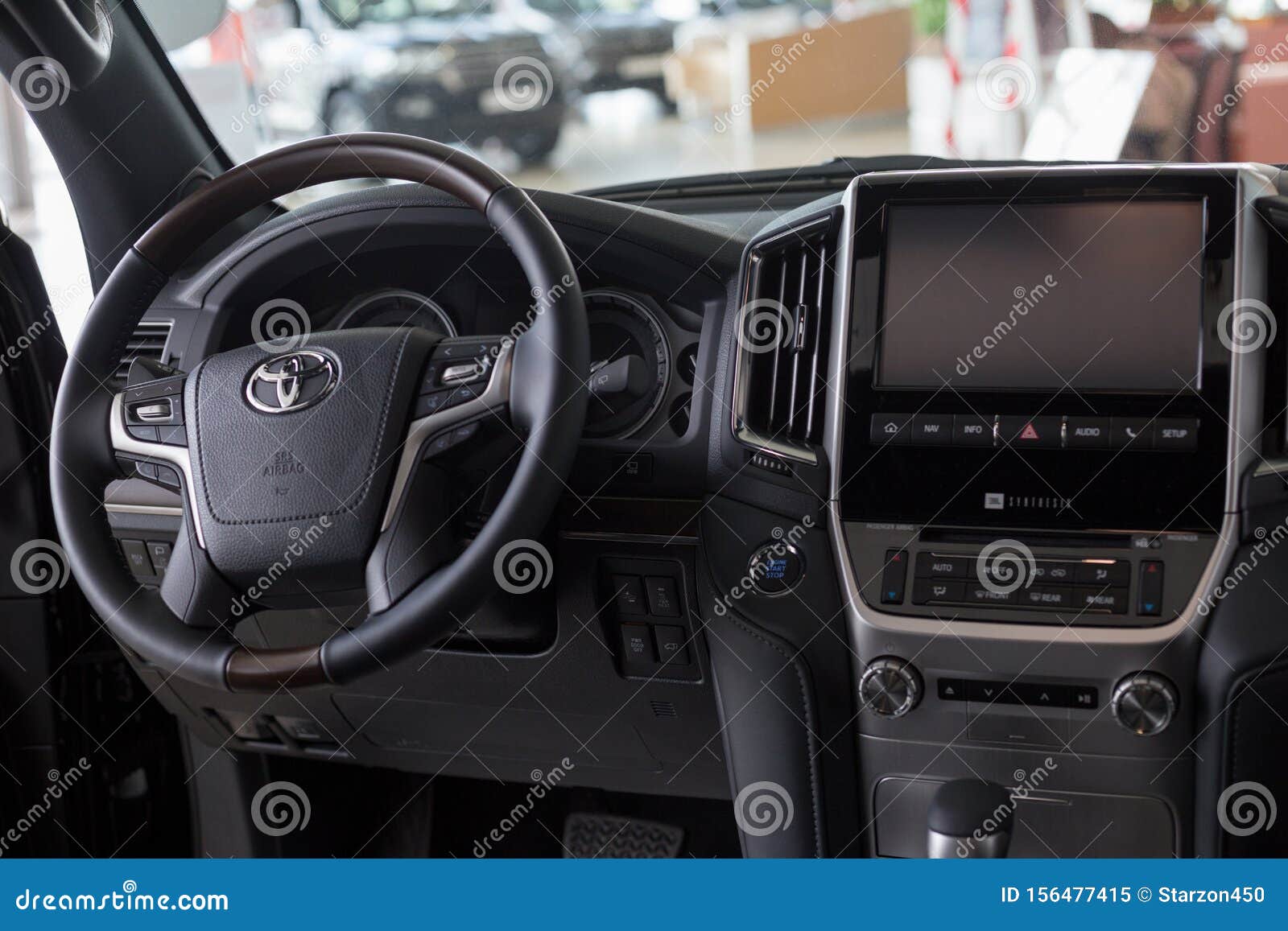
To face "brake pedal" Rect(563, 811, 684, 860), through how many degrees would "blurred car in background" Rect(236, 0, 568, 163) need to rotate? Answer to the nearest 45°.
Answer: approximately 45° to its right

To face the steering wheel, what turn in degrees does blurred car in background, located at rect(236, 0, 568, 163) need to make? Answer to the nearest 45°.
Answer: approximately 45° to its right

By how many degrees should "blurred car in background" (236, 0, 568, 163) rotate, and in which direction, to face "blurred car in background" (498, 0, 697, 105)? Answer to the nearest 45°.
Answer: approximately 45° to its left

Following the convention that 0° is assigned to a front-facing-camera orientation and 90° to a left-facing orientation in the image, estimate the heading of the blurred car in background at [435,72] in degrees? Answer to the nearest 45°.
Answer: approximately 315°
